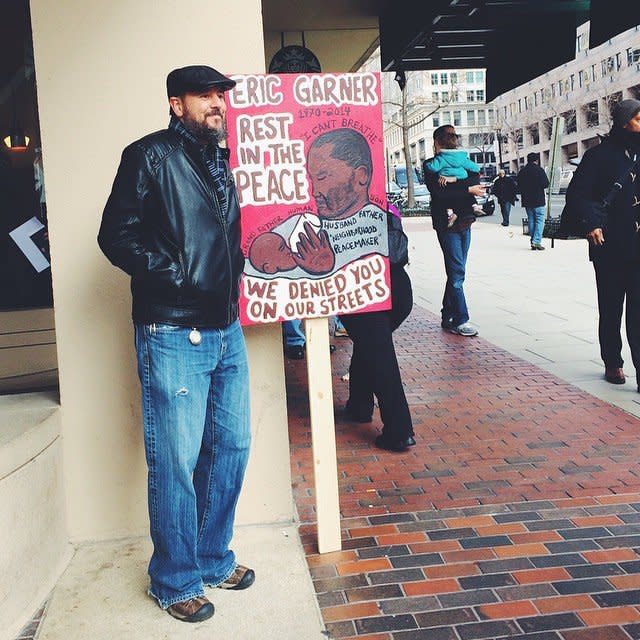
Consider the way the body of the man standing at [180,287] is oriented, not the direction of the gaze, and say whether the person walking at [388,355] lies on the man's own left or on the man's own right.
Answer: on the man's own left

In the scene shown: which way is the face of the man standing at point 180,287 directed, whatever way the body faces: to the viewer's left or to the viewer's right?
to the viewer's right

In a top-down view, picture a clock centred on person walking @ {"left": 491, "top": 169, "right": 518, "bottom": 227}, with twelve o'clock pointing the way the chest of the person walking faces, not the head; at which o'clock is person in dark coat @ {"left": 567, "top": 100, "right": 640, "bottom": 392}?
The person in dark coat is roughly at 12 o'clock from the person walking.

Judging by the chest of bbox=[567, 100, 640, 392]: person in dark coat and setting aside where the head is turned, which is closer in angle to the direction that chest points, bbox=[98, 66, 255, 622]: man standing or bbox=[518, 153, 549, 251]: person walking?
the man standing

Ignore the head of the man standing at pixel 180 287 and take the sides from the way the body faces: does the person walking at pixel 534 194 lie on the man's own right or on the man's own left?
on the man's own left

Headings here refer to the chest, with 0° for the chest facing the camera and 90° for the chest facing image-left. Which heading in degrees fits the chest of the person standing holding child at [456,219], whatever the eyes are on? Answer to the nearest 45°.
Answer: approximately 315°

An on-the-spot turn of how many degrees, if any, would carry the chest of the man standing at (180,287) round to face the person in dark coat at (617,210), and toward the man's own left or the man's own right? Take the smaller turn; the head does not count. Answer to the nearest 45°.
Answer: approximately 90° to the man's own left

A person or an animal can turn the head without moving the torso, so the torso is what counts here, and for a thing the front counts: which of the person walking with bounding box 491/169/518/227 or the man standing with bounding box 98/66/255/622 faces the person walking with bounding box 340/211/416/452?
the person walking with bounding box 491/169/518/227
